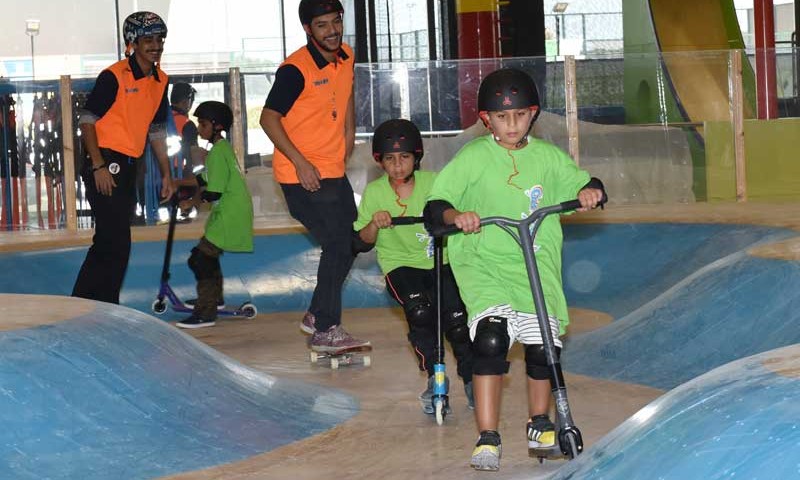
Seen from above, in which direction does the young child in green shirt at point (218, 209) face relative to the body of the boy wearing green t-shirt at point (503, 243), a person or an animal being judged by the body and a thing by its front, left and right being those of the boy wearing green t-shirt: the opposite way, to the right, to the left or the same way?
to the right

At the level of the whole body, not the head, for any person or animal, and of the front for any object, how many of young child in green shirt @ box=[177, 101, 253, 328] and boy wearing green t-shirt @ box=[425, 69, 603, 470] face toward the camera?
1

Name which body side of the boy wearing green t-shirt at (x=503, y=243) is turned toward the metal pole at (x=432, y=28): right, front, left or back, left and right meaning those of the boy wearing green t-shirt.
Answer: back

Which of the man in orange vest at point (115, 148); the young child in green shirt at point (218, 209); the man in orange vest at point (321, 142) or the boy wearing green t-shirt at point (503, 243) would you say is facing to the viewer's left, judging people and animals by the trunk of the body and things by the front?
the young child in green shirt

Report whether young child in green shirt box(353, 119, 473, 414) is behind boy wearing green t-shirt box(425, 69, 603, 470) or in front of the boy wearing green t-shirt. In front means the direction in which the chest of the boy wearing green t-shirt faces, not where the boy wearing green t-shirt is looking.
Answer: behind

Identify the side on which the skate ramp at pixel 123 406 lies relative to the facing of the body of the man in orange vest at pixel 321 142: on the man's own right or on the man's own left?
on the man's own right

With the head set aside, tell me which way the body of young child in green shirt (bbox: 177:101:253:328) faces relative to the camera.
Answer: to the viewer's left

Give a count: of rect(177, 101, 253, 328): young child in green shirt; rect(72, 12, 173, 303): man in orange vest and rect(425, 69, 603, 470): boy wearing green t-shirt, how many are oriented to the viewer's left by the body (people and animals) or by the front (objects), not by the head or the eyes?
1

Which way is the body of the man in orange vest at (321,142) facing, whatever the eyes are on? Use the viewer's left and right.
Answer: facing the viewer and to the right of the viewer

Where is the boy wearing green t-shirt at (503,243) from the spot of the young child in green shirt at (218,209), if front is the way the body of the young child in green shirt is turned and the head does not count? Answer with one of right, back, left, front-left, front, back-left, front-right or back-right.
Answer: left

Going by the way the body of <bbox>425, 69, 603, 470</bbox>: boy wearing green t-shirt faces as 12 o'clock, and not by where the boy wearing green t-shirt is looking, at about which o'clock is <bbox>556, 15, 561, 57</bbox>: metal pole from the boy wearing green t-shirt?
The metal pole is roughly at 6 o'clock from the boy wearing green t-shirt.
